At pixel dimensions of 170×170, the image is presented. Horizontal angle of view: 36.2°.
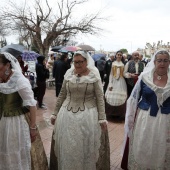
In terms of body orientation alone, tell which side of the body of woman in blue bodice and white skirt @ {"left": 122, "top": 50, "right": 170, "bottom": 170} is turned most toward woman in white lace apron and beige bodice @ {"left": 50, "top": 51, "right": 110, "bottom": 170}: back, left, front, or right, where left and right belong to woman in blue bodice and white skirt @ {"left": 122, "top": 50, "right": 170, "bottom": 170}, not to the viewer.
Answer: right

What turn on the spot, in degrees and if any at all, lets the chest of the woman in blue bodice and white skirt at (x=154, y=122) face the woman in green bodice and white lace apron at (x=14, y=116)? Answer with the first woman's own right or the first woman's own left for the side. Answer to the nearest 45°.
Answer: approximately 45° to the first woman's own right

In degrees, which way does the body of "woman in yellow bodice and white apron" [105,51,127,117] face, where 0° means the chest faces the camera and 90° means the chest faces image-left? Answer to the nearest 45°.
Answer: approximately 0°

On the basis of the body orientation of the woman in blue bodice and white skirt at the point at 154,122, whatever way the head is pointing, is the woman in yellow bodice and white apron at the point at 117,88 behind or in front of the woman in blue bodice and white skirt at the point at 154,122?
behind
